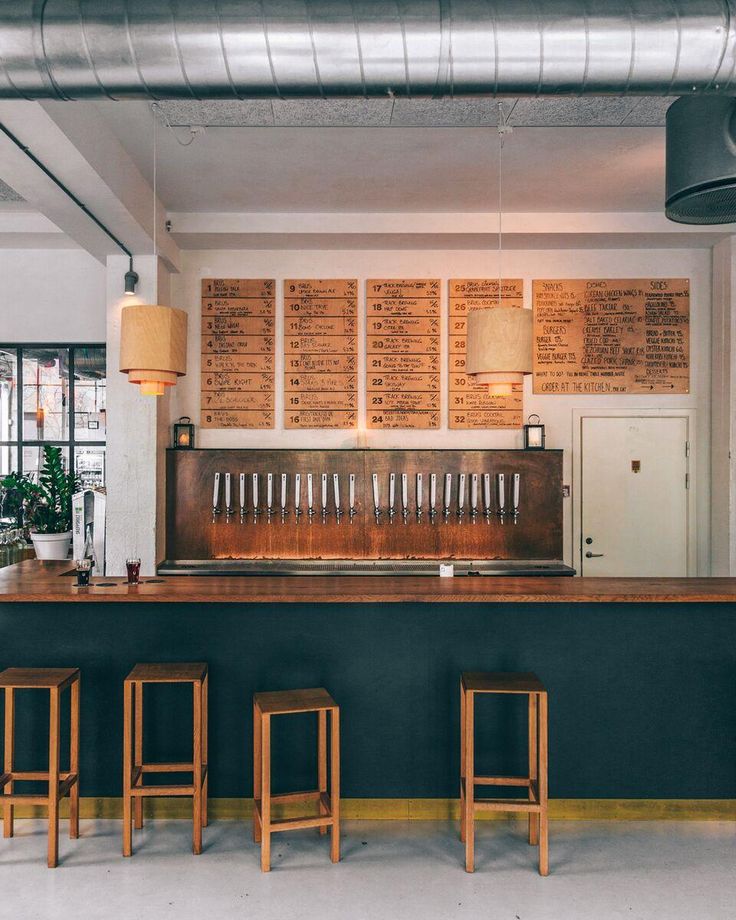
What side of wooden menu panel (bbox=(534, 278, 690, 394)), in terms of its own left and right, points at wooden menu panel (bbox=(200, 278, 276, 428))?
right

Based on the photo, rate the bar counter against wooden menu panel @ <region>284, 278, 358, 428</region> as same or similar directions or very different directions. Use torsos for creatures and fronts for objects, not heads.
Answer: same or similar directions

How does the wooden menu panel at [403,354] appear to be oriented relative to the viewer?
toward the camera

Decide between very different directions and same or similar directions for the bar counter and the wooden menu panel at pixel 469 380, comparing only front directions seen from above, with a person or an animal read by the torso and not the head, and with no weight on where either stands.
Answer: same or similar directions

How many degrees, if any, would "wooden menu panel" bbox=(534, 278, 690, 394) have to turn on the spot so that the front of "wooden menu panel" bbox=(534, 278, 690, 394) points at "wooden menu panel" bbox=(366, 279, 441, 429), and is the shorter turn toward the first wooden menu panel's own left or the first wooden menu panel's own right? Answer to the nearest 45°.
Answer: approximately 90° to the first wooden menu panel's own right

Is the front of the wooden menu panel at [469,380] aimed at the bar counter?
yes

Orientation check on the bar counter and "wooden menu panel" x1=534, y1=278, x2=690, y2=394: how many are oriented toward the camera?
2

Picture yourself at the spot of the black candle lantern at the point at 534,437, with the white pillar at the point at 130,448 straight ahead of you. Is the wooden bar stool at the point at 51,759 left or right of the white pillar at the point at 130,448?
left

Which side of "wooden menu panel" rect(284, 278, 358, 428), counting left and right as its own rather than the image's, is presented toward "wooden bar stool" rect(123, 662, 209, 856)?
front

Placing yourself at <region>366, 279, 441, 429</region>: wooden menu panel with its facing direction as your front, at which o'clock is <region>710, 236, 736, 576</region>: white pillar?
The white pillar is roughly at 9 o'clock from the wooden menu panel.

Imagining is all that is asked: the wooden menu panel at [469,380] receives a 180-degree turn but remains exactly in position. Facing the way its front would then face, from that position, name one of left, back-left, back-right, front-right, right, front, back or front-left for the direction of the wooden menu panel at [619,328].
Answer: right

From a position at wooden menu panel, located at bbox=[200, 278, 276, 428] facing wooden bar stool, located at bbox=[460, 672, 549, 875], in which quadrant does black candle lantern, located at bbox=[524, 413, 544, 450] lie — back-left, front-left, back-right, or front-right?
front-left

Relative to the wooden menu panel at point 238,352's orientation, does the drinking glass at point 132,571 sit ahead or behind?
ahead

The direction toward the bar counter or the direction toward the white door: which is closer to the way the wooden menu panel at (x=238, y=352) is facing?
the bar counter

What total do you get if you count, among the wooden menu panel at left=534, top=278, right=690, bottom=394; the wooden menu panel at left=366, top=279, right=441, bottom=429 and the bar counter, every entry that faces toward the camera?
3

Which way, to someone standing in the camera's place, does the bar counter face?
facing the viewer

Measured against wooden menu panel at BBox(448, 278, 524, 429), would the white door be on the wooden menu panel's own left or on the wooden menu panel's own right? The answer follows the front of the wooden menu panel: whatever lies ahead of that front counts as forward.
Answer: on the wooden menu panel's own left

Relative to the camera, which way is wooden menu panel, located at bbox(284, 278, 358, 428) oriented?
toward the camera
